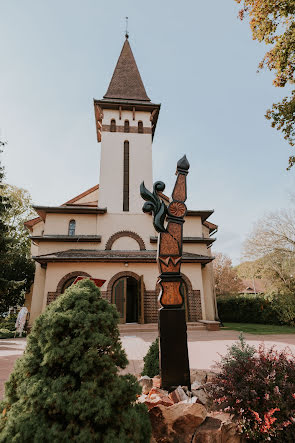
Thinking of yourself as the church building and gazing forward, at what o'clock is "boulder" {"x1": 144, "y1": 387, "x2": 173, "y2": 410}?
The boulder is roughly at 12 o'clock from the church building.

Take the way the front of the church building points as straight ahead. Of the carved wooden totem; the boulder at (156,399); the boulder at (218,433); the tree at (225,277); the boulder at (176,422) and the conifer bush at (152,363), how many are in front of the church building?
5

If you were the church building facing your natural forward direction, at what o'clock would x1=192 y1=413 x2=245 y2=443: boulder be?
The boulder is roughly at 12 o'clock from the church building.

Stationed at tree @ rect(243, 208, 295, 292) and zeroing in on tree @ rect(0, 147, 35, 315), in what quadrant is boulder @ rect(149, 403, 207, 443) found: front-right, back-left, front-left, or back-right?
front-left

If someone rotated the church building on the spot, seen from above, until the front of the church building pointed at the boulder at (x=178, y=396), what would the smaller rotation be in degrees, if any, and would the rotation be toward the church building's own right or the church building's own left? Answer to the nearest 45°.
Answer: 0° — it already faces it

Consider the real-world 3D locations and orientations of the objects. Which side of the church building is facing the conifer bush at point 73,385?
front

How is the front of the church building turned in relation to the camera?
facing the viewer

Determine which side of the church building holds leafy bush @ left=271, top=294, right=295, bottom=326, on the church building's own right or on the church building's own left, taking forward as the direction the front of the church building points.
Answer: on the church building's own left

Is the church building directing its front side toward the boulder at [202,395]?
yes

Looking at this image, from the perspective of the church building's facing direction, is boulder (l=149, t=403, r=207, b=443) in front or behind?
in front

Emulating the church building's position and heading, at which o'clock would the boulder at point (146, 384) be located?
The boulder is roughly at 12 o'clock from the church building.

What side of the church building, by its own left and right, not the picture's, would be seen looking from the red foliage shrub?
front

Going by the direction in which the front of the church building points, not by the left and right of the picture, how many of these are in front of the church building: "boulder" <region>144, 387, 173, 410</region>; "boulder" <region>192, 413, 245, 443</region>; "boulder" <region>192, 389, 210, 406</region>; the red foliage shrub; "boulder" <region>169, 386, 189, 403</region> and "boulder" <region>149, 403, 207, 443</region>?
6
